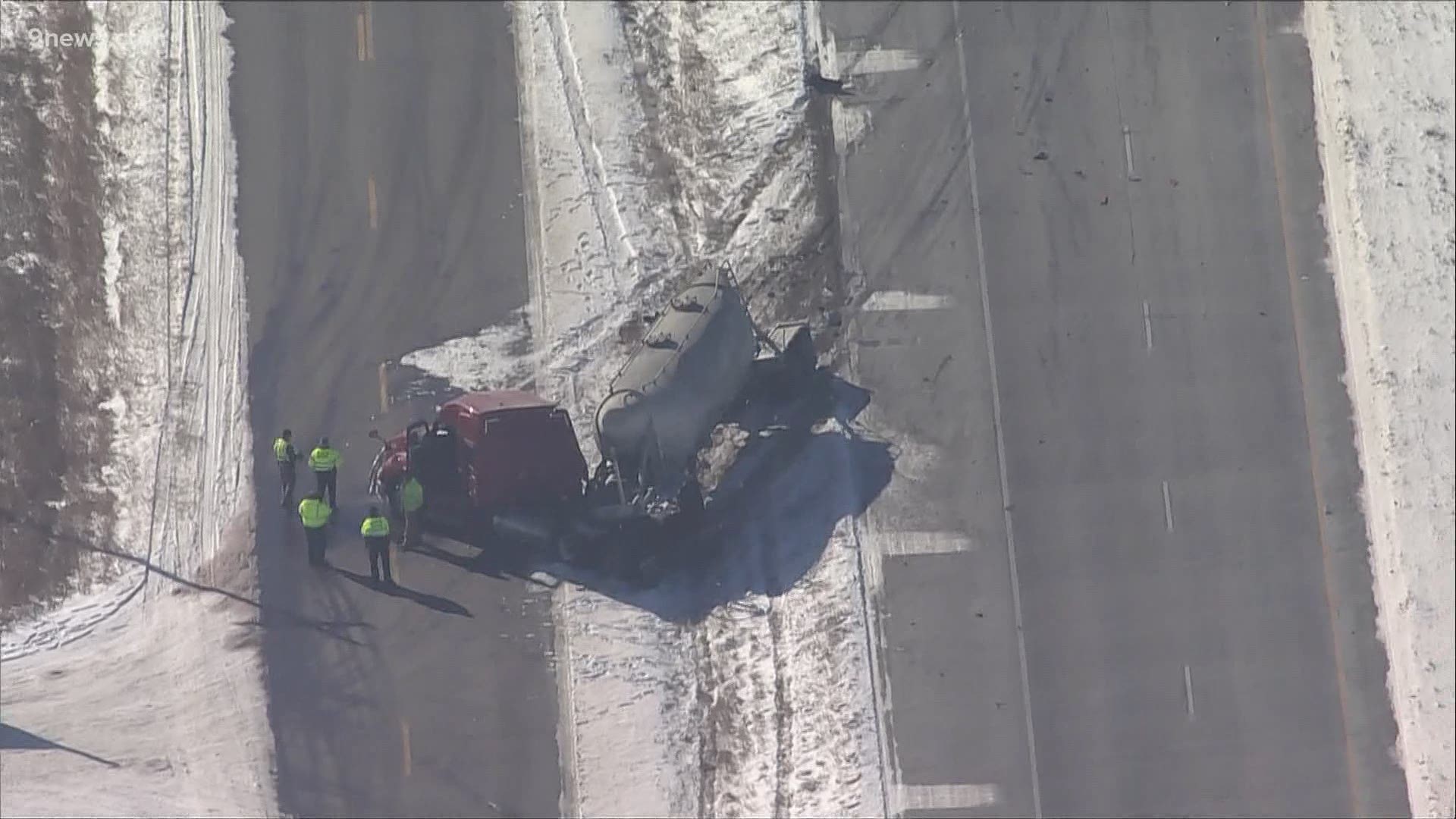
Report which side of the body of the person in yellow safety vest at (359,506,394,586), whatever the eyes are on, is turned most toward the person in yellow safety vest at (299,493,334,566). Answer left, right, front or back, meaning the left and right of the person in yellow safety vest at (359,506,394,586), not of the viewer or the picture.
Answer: left

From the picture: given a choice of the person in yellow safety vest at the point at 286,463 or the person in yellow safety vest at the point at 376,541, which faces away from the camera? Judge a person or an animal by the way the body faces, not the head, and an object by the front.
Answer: the person in yellow safety vest at the point at 376,541

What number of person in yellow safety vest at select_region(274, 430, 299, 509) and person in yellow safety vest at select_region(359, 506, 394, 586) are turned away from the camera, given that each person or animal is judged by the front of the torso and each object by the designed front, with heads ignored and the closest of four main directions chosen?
1

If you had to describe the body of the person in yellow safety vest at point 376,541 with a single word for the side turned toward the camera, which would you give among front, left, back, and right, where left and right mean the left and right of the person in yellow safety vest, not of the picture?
back

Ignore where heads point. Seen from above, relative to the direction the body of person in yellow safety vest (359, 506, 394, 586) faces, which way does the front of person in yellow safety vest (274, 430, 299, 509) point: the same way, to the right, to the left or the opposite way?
to the right

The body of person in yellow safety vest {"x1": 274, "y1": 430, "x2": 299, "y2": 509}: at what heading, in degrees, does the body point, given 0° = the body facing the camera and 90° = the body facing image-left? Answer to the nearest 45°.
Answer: approximately 270°
